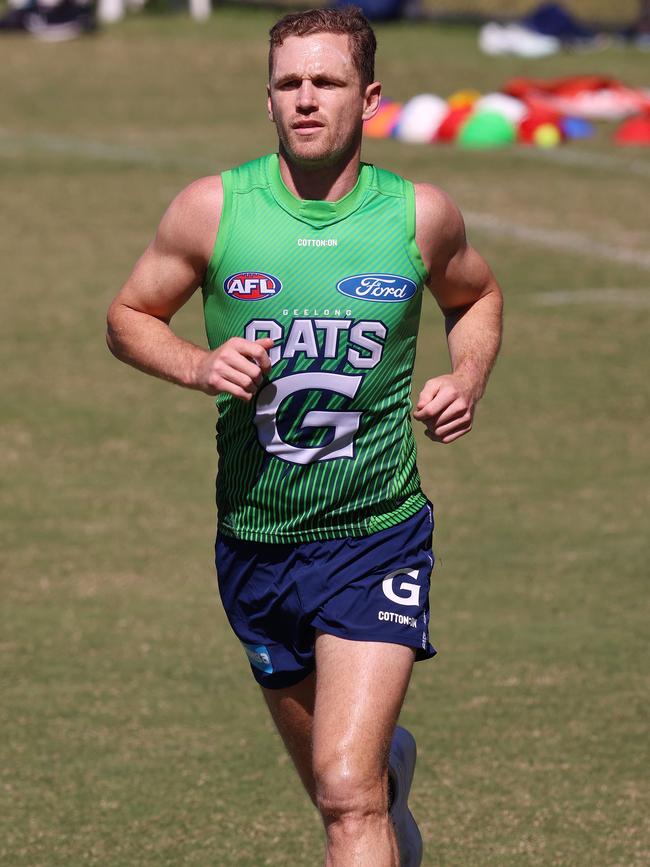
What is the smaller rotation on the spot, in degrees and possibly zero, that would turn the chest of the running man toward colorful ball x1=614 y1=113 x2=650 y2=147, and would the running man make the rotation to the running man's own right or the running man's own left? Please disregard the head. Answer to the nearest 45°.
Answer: approximately 180°

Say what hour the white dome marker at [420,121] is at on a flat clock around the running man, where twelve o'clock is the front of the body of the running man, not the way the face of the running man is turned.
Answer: The white dome marker is roughly at 6 o'clock from the running man.

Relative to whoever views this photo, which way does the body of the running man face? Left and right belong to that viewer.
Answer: facing the viewer

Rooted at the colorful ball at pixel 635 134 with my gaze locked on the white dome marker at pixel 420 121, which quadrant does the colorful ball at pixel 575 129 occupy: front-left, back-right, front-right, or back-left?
front-right

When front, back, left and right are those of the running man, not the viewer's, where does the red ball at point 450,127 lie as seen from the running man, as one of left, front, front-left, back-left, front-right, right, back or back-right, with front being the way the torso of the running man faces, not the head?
back

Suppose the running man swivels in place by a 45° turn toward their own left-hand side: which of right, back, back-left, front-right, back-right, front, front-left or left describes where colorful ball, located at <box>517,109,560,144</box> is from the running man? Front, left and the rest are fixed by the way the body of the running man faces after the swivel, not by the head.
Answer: back-left

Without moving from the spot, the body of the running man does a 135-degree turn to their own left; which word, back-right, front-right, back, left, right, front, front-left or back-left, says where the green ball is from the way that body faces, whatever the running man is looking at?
front-left

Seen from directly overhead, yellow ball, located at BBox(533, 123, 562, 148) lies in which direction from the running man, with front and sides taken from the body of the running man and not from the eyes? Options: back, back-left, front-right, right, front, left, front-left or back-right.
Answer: back

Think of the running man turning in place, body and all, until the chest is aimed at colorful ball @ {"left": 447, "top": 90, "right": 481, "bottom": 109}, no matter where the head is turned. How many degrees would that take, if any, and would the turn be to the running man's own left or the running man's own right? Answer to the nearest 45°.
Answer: approximately 180°

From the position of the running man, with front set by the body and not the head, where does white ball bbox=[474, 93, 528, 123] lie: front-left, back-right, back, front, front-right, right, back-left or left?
back
